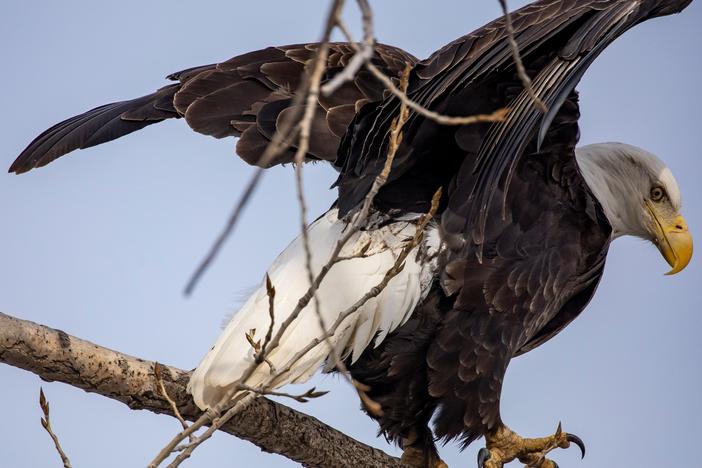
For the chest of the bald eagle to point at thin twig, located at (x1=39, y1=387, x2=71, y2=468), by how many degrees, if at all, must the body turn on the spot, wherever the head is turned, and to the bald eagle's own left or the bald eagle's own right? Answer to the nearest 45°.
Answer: approximately 135° to the bald eagle's own right

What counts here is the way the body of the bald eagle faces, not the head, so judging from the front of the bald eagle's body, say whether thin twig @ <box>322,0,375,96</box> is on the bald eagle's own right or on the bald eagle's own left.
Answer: on the bald eagle's own right

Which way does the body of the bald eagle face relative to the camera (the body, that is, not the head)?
to the viewer's right

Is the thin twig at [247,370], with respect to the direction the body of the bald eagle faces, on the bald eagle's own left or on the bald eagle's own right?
on the bald eagle's own right
